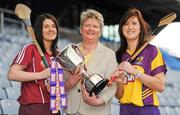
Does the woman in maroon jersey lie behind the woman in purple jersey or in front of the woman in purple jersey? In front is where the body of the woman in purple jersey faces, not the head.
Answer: in front

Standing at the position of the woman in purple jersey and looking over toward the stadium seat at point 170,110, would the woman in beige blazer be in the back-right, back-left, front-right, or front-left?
back-left

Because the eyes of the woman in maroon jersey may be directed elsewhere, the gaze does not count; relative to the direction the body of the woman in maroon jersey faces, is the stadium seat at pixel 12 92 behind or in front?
behind

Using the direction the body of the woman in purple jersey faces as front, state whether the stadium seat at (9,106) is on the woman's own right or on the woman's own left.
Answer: on the woman's own right

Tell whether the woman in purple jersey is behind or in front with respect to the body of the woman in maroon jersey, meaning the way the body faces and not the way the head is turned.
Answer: in front

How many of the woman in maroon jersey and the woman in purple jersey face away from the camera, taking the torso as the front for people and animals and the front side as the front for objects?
0

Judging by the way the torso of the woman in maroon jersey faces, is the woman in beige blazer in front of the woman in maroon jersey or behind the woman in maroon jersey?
in front

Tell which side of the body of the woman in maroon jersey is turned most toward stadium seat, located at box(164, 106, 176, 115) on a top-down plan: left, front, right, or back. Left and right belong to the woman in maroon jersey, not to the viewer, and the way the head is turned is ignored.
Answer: left

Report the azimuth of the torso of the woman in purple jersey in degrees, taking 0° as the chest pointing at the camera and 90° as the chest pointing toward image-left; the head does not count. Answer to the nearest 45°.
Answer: approximately 45°
